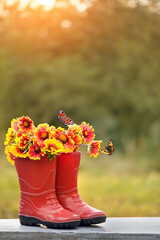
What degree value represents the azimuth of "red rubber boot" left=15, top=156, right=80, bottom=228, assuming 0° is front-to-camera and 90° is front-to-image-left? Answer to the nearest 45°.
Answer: approximately 270°
